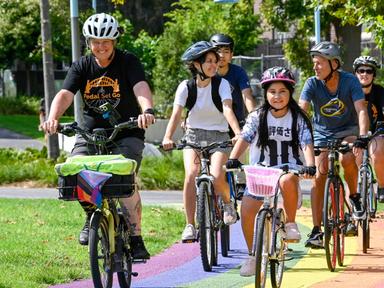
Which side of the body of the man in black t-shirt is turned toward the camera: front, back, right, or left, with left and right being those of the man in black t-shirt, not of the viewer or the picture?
front

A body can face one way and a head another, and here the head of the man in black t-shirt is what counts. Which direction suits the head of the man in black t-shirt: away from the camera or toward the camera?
toward the camera

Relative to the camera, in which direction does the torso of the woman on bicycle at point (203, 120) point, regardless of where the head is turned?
toward the camera

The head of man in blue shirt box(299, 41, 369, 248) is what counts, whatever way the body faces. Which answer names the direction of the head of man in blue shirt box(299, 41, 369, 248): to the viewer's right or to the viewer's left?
to the viewer's left

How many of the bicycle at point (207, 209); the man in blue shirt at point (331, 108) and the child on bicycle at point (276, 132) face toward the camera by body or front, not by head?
3

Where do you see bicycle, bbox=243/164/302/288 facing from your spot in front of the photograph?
facing the viewer

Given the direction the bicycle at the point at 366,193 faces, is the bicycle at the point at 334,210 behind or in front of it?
in front

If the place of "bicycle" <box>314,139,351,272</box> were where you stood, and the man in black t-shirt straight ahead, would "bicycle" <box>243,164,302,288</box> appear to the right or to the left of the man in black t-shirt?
left

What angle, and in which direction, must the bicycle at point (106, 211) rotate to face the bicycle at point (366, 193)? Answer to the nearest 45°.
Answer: approximately 135° to its left

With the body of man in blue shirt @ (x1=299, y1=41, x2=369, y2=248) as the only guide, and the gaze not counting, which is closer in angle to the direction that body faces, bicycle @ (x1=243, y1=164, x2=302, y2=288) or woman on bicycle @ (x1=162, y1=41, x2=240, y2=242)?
the bicycle

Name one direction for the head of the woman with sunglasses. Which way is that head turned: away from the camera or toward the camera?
toward the camera

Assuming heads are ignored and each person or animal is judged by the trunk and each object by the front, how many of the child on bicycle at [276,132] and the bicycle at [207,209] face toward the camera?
2

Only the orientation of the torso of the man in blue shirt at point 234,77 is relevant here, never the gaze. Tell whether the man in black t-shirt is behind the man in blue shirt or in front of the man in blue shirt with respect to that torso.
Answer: in front

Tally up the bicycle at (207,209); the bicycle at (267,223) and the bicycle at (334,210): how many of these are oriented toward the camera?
3

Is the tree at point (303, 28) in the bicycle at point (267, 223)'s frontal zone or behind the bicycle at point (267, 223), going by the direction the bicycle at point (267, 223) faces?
behind
